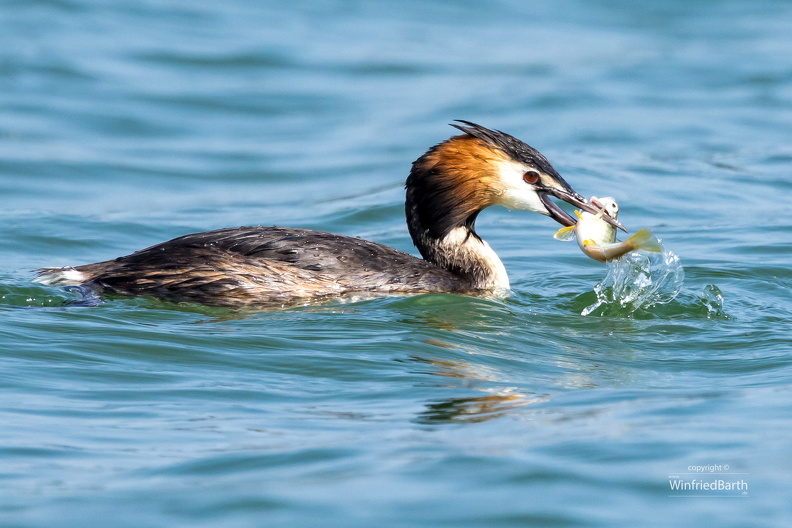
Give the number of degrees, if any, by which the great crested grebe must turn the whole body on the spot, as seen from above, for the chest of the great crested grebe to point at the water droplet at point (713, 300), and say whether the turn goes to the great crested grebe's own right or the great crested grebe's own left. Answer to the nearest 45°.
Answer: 0° — it already faces it

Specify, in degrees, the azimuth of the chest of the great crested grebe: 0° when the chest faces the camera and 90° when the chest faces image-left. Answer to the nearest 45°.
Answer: approximately 270°

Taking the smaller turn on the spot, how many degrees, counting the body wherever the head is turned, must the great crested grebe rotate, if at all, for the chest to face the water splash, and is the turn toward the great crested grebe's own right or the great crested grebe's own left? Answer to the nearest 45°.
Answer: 0° — it already faces it
